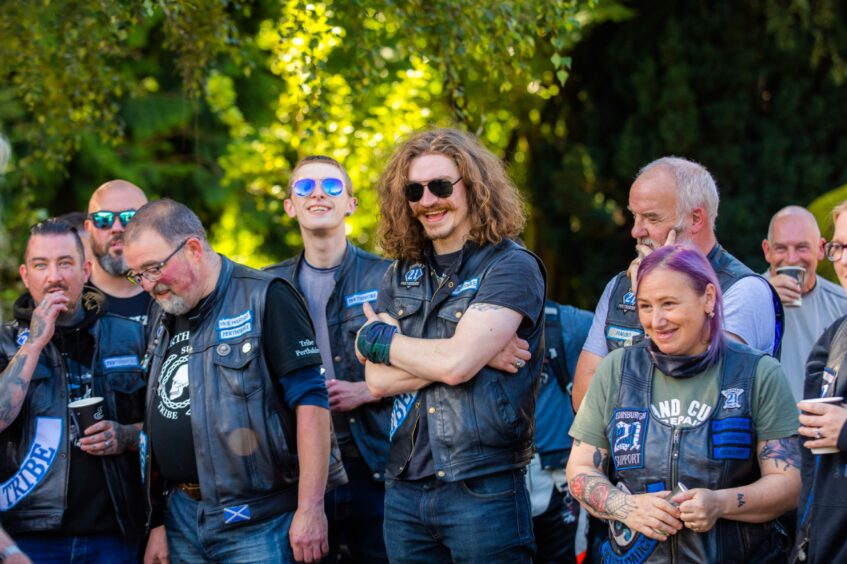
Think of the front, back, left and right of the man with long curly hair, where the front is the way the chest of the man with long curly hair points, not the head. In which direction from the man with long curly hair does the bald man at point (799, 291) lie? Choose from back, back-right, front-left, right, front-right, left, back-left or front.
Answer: back

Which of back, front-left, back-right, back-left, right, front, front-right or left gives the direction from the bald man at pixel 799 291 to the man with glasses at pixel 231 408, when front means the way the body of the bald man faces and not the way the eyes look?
front-right

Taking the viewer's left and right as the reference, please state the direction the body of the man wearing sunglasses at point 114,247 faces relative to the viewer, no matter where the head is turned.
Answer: facing the viewer

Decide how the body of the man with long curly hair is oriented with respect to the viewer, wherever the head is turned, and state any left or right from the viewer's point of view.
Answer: facing the viewer and to the left of the viewer

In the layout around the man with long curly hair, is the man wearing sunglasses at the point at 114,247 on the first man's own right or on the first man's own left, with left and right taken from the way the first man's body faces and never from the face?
on the first man's own right

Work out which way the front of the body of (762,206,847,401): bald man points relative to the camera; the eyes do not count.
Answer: toward the camera

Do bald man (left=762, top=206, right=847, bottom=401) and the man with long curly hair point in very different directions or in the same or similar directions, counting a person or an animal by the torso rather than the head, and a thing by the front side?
same or similar directions

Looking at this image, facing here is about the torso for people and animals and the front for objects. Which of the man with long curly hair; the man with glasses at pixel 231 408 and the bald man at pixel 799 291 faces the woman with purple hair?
the bald man

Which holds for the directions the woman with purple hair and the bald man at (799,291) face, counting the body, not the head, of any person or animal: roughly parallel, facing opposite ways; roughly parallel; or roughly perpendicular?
roughly parallel

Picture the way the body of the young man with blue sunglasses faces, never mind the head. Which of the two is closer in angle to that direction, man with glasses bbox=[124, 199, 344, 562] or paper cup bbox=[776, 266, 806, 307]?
the man with glasses

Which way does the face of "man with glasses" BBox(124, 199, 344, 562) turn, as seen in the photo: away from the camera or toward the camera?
toward the camera

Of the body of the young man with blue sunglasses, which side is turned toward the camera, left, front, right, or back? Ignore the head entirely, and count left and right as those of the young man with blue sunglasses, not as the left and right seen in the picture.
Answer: front

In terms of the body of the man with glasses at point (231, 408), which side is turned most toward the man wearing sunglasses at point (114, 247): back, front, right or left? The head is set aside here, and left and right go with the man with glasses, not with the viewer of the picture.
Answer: right

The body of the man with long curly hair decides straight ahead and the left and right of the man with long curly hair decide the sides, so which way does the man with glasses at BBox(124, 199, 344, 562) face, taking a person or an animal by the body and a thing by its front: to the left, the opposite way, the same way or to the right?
the same way

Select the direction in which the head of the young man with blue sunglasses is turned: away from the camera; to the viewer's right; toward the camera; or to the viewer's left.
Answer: toward the camera

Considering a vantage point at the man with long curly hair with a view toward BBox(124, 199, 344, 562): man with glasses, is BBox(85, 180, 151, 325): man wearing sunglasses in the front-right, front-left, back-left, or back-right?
front-right

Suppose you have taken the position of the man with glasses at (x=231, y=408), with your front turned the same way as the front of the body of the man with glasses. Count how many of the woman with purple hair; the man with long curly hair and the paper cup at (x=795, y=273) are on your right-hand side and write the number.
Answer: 0

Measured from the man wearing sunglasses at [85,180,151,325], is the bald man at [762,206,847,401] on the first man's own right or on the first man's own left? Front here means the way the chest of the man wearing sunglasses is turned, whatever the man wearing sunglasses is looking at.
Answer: on the first man's own left
